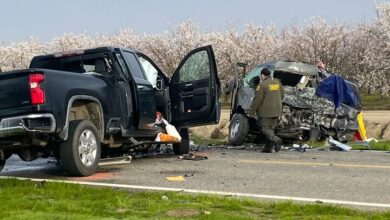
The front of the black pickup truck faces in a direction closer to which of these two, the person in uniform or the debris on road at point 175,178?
the person in uniform

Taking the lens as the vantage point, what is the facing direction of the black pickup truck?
facing away from the viewer and to the right of the viewer

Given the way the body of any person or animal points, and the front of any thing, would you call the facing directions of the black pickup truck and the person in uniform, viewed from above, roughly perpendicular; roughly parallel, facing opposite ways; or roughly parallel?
roughly perpendicular

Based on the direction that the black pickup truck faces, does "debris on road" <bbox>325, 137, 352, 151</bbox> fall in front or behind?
in front

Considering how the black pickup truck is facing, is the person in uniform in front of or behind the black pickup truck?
in front
